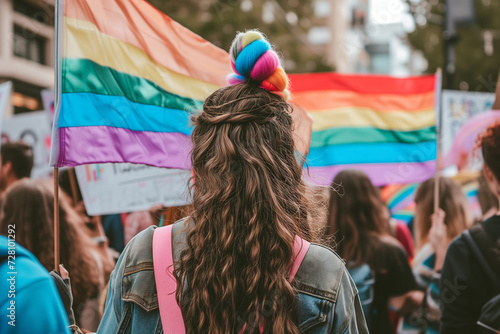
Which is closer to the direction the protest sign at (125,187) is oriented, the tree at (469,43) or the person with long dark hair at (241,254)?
the person with long dark hair

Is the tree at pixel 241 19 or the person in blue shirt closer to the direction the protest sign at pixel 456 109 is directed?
the person in blue shirt

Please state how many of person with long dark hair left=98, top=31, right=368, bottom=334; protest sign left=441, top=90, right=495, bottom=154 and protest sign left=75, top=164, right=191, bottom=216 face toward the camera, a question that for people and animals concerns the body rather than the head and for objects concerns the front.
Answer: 2

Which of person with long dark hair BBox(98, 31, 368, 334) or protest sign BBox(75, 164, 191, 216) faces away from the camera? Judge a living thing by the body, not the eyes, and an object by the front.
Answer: the person with long dark hair

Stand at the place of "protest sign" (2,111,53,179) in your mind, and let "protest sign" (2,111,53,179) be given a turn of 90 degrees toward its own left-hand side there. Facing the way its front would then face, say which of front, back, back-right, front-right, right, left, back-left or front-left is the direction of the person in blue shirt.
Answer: right

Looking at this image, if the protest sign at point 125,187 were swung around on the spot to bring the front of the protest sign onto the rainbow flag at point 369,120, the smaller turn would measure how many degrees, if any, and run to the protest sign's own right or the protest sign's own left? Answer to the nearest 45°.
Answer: approximately 90° to the protest sign's own left

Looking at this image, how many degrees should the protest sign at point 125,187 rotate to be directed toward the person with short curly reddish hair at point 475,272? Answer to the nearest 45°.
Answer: approximately 45° to its left

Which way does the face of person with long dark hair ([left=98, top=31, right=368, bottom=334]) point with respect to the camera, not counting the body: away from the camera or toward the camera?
away from the camera

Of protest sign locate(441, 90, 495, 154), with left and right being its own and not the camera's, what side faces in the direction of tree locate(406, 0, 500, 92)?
back

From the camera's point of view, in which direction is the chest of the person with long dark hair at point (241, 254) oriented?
away from the camera

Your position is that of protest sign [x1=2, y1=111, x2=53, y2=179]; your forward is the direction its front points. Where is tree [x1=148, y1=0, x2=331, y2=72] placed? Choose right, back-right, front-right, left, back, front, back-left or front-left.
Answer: back-left

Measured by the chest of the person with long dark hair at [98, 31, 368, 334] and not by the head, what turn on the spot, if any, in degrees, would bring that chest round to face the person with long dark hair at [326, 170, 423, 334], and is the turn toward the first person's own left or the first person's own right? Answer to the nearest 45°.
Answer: approximately 45° to the first person's own right

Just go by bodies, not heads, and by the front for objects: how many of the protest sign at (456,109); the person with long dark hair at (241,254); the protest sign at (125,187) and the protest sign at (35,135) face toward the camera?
3

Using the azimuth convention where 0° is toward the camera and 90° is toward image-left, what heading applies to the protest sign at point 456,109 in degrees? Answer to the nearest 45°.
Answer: approximately 0°
